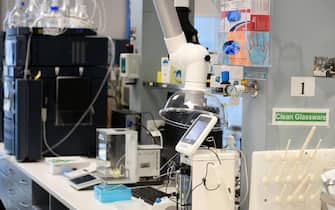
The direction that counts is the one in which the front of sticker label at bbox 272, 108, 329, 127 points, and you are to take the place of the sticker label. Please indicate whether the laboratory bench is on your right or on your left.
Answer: on your right

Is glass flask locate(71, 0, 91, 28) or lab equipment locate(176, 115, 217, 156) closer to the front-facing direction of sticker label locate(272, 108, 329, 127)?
the lab equipment

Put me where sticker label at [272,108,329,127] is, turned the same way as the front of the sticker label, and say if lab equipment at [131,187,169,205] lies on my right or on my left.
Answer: on my right

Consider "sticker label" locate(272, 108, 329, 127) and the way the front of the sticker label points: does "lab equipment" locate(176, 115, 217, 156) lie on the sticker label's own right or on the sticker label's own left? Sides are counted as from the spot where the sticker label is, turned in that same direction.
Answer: on the sticker label's own right

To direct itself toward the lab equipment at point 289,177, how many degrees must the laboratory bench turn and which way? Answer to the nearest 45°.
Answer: approximately 90° to its left

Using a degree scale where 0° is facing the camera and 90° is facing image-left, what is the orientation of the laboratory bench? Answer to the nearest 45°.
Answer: approximately 45°

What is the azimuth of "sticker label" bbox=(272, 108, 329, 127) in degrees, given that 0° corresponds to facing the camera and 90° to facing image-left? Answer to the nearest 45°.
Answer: approximately 0°

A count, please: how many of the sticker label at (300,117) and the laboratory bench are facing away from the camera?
0

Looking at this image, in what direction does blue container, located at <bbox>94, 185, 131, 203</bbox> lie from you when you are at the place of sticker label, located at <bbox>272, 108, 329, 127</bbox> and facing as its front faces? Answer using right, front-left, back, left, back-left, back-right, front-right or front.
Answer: right
